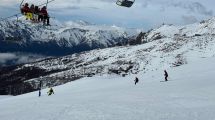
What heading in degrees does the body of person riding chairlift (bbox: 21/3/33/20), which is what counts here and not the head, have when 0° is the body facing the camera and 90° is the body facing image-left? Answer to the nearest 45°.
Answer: approximately 315°
